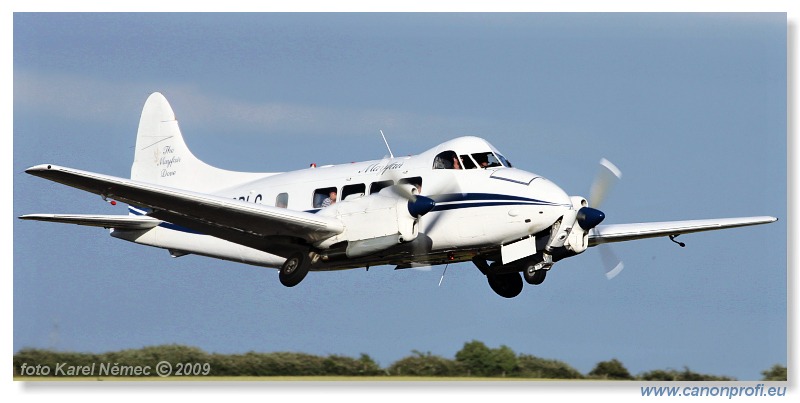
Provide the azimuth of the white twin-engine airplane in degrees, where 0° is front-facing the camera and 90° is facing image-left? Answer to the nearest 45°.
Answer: approximately 315°
